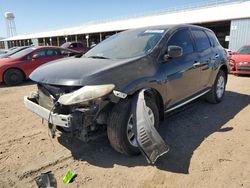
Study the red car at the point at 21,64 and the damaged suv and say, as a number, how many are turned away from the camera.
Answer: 0

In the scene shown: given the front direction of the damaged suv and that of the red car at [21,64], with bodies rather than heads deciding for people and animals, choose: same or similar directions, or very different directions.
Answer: same or similar directions

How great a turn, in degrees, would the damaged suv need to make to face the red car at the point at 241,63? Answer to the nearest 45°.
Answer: approximately 180°

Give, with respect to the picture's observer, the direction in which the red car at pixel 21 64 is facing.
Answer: facing the viewer and to the left of the viewer

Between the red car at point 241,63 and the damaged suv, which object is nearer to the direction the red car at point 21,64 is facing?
the damaged suv

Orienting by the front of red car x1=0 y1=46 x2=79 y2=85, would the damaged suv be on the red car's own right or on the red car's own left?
on the red car's own left

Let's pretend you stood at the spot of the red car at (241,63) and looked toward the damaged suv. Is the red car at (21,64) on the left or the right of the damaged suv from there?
right

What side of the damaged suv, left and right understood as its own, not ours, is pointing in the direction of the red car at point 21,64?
right
